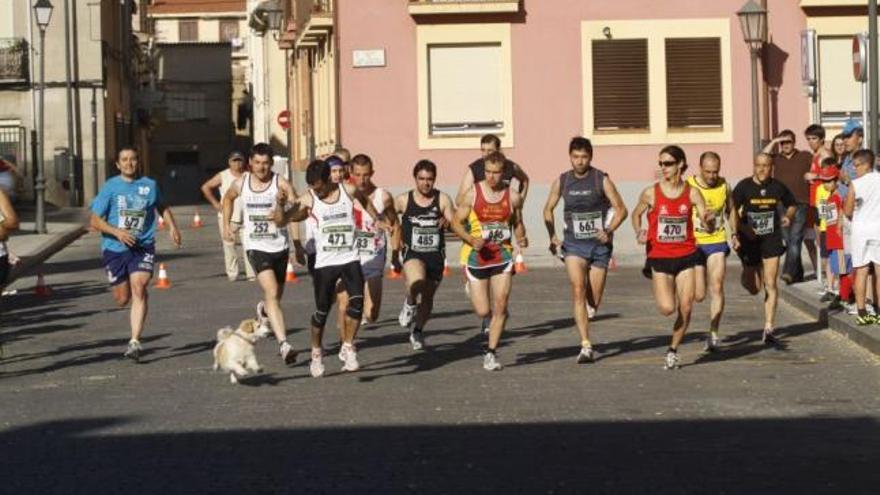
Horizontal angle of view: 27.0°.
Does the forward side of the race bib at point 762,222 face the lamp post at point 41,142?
no

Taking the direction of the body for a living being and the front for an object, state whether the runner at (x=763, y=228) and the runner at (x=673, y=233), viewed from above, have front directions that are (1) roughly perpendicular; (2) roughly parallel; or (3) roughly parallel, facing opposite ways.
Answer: roughly parallel

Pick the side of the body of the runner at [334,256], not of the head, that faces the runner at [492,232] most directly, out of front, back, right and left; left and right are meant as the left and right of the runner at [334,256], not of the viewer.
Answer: left

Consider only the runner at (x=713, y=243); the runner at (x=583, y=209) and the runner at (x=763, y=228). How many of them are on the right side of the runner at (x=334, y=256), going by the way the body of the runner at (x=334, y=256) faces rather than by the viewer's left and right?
0

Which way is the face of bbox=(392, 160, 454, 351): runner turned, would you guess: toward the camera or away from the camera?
toward the camera

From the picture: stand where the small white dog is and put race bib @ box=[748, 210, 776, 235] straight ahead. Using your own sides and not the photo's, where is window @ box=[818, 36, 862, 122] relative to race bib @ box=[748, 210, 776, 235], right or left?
left

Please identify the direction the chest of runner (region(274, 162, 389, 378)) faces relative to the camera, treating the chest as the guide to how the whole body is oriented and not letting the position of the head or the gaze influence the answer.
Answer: toward the camera

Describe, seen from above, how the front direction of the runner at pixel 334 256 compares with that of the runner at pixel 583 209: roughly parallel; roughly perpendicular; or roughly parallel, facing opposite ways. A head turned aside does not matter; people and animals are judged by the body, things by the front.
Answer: roughly parallel

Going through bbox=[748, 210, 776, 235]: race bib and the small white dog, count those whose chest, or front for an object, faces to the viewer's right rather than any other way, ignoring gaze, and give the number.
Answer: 1

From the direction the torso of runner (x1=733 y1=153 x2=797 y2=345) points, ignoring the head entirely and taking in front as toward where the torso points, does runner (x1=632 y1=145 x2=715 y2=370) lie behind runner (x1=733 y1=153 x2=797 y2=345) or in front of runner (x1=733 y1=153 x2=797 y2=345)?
in front

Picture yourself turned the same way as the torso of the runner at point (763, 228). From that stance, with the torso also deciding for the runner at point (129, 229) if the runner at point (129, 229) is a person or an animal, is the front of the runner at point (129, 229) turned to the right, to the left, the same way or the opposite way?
the same way

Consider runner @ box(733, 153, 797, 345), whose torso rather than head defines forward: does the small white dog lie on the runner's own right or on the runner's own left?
on the runner's own right

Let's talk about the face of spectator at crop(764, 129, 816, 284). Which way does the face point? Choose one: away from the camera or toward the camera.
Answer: toward the camera

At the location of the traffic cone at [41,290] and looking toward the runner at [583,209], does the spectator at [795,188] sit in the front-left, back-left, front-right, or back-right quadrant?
front-left

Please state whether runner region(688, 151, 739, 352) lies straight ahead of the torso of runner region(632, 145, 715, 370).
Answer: no

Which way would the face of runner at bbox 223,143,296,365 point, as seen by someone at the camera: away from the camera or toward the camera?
toward the camera

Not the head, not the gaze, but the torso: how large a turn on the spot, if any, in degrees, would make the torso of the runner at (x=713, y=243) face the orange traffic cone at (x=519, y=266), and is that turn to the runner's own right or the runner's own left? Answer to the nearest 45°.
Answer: approximately 180°

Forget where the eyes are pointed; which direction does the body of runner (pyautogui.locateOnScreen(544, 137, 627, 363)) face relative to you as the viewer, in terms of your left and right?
facing the viewer

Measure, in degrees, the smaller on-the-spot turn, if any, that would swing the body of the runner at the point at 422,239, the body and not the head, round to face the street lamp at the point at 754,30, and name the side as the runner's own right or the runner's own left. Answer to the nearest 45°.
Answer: approximately 180°
